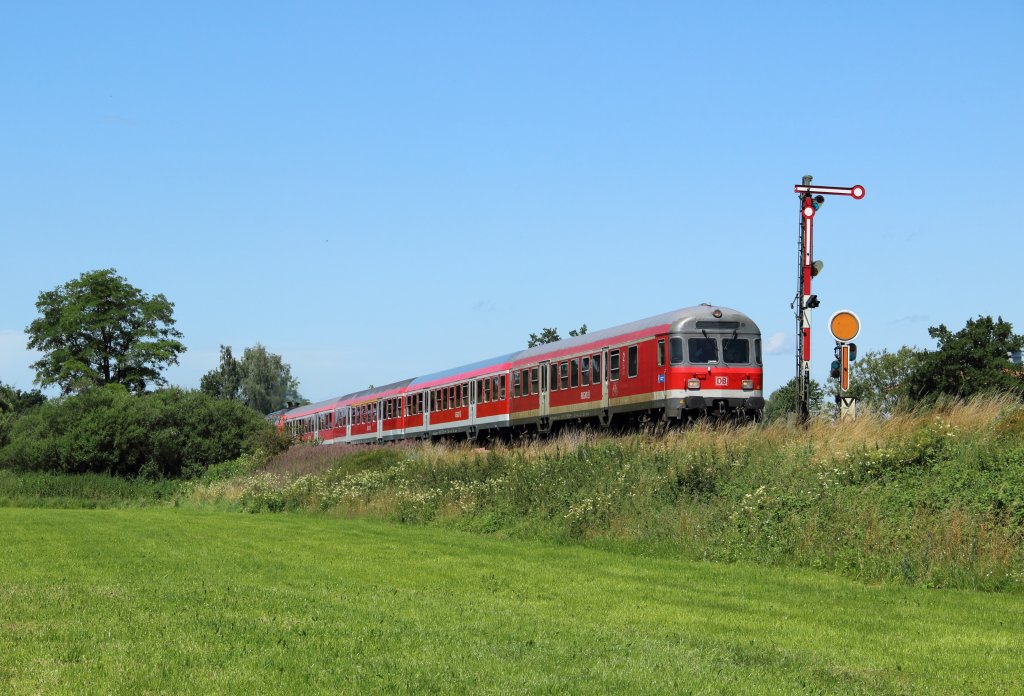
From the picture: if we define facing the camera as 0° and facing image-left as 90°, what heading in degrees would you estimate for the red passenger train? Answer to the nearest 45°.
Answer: approximately 315°

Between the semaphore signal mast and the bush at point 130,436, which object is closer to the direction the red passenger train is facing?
the semaphore signal mast

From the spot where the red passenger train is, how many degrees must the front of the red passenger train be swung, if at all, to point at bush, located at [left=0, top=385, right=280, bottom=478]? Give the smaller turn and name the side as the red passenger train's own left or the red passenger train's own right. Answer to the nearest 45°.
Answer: approximately 180°

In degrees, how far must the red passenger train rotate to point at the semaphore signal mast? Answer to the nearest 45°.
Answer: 0° — it already faces it
